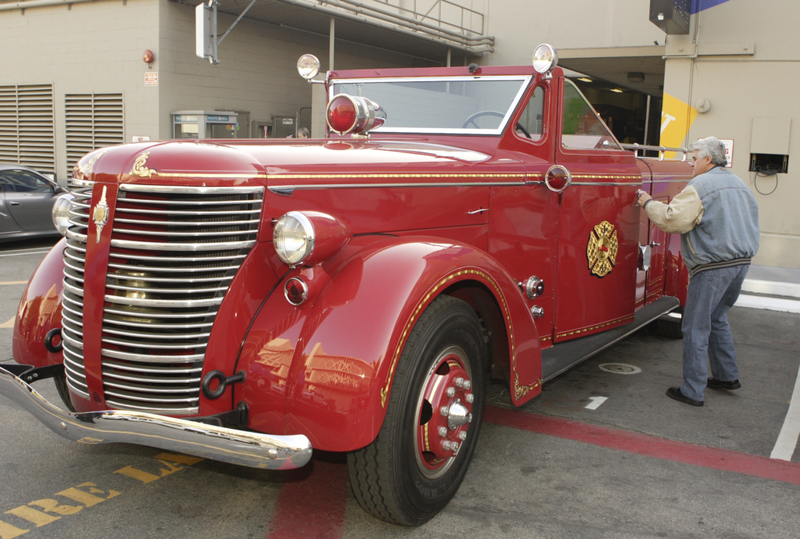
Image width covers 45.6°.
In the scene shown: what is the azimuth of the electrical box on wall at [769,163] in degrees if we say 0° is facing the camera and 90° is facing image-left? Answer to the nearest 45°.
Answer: approximately 0°

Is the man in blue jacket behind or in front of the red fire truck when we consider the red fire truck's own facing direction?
behind

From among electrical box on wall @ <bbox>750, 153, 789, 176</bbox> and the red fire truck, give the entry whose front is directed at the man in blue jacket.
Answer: the electrical box on wall

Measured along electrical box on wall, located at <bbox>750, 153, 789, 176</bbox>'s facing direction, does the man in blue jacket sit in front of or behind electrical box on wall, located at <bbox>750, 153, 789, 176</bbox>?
in front

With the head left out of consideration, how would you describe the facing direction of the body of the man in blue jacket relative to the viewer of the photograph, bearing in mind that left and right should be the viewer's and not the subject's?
facing away from the viewer and to the left of the viewer

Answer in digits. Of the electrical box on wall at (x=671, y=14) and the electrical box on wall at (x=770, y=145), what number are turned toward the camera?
2

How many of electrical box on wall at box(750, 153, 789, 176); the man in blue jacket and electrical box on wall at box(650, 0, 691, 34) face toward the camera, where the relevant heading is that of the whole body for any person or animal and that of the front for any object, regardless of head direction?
2

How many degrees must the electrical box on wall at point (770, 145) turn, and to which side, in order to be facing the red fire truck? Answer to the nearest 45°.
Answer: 0° — it already faces it

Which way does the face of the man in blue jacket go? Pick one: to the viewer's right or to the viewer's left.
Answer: to the viewer's left

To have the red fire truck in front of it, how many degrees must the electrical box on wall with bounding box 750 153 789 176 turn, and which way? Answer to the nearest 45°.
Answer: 0° — it already faces it

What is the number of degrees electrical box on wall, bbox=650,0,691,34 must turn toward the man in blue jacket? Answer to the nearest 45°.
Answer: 0° — it already faces them
